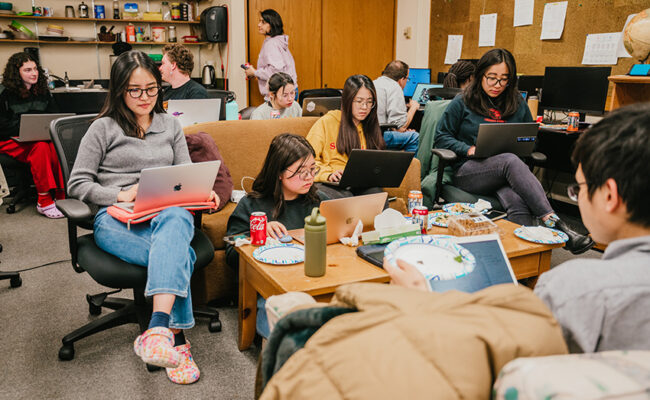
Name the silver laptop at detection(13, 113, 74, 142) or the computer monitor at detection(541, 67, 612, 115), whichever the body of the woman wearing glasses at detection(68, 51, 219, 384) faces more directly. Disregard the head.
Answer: the computer monitor

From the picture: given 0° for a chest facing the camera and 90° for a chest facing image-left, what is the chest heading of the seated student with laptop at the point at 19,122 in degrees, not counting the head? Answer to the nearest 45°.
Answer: approximately 315°

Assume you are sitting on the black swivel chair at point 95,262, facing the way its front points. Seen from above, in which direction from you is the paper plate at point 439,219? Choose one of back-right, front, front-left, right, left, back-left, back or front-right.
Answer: front-left

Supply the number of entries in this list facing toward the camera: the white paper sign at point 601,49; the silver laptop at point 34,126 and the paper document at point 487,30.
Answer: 2

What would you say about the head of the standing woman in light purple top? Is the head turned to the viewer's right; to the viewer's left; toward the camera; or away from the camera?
to the viewer's left

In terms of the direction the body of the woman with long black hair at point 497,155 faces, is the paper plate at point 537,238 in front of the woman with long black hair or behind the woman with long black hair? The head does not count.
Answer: in front

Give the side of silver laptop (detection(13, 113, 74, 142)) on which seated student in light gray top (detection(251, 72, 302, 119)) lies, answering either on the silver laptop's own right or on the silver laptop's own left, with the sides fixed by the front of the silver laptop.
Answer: on the silver laptop's own right

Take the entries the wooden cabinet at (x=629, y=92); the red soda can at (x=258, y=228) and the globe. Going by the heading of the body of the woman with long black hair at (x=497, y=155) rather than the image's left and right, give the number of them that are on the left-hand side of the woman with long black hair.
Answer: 2

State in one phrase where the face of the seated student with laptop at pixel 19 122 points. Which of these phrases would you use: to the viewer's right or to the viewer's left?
to the viewer's right
